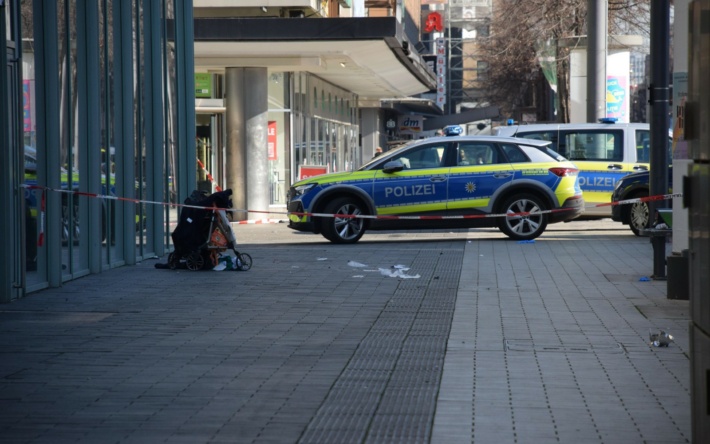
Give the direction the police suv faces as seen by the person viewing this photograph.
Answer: facing to the left of the viewer

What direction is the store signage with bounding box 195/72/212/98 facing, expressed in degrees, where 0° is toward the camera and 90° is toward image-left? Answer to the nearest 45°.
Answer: approximately 0°

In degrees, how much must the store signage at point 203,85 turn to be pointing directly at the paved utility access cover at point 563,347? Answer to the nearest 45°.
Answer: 0° — it already faces it

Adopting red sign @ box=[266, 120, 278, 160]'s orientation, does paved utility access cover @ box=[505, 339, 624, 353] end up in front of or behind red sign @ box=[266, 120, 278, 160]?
in front

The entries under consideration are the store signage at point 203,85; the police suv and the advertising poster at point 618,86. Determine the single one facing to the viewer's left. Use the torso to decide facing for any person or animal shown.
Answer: the police suv

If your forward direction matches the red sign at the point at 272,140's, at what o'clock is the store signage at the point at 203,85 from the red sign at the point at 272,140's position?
The store signage is roughly at 2 o'clock from the red sign.

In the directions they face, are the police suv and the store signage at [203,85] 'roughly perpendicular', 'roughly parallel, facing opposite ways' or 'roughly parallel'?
roughly perpendicular

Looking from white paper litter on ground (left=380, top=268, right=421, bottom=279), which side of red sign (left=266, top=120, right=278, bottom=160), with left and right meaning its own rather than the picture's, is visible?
front

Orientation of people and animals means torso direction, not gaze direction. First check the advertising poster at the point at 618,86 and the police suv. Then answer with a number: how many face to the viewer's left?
1

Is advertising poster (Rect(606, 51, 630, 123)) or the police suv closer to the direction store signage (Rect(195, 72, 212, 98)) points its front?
the police suv

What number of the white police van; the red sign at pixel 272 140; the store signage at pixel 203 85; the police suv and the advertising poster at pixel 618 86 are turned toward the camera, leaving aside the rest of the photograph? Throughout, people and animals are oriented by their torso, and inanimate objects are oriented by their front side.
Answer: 3
